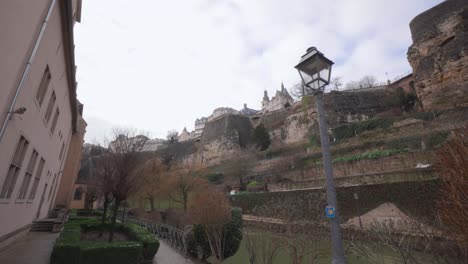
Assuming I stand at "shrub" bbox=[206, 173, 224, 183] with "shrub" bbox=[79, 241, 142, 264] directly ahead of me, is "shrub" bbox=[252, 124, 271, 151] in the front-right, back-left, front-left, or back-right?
back-left

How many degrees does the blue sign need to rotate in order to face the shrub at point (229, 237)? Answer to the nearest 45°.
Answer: approximately 135° to its right

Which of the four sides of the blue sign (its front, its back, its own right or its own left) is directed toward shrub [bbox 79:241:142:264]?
right

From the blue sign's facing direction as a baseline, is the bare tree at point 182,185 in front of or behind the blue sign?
behind

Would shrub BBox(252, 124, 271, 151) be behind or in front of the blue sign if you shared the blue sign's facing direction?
behind

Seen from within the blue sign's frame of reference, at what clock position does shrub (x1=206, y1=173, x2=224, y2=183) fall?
The shrub is roughly at 5 o'clock from the blue sign.

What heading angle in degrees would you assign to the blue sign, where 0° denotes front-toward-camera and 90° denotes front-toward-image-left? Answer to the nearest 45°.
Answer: approximately 0°

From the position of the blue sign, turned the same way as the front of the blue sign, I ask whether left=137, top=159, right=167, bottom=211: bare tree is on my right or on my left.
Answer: on my right

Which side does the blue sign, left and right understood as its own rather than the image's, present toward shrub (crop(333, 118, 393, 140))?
back

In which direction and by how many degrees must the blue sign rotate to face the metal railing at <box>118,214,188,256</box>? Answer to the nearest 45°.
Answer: approximately 135° to its right
